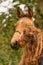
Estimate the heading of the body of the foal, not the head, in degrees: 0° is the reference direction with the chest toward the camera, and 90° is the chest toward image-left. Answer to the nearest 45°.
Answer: approximately 45°
